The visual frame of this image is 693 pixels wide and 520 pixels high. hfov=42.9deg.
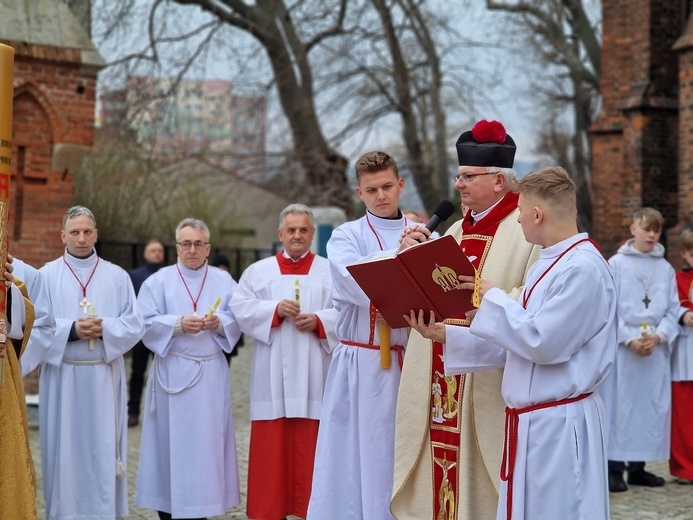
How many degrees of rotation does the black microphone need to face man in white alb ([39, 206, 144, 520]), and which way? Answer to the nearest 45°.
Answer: approximately 135° to its left

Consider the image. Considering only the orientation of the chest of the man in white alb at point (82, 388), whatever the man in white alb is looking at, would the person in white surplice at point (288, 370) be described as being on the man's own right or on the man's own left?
on the man's own left

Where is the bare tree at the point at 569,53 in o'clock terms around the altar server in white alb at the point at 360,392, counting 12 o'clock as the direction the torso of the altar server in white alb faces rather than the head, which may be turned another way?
The bare tree is roughly at 8 o'clock from the altar server in white alb.

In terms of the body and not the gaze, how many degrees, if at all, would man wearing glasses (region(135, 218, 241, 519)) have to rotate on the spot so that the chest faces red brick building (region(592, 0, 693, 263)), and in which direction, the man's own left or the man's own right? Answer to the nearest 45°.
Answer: approximately 135° to the man's own left

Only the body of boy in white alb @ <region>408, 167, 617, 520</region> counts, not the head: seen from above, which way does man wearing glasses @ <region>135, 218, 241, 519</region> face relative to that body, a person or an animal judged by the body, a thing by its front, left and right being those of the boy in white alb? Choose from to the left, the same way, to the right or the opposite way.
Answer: to the left

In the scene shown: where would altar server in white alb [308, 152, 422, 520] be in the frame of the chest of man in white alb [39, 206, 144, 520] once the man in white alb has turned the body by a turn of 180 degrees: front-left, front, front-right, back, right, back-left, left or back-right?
back-right

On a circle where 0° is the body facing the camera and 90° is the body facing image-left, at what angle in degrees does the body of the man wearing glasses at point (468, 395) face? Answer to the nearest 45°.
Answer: approximately 45°

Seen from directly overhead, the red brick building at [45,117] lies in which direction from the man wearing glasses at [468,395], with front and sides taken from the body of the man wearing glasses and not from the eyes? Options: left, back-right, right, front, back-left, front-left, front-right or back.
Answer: right

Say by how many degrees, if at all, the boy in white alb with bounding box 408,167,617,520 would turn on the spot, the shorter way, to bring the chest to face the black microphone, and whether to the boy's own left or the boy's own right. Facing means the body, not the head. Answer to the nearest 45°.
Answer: approximately 45° to the boy's own right

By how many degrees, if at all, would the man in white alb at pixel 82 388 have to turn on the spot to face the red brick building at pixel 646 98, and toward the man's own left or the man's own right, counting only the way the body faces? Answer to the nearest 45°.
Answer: approximately 135° to the man's own left

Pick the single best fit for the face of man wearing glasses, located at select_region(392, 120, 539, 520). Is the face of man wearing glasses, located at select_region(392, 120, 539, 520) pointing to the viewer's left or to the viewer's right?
to the viewer's left

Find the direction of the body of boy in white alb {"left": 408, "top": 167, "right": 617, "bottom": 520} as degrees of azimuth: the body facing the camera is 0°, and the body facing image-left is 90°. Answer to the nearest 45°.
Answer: approximately 90°

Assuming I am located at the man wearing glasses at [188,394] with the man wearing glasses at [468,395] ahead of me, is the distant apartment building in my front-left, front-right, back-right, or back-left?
back-left
